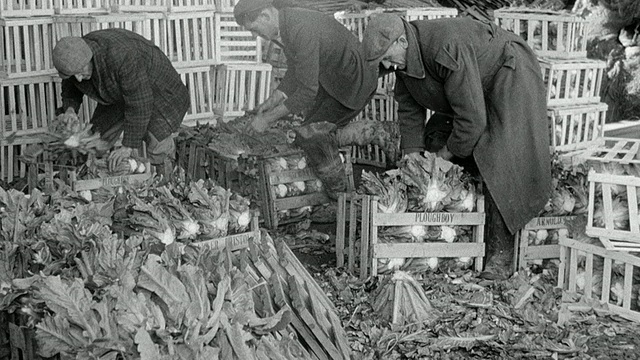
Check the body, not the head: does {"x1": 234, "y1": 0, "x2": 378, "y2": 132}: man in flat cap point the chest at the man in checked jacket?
yes

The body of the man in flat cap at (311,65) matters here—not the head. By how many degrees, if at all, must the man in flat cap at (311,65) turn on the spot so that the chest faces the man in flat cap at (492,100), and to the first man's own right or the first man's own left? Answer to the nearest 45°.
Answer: approximately 135° to the first man's own left

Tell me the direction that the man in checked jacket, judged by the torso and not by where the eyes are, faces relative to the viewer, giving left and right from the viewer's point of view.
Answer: facing the viewer and to the left of the viewer

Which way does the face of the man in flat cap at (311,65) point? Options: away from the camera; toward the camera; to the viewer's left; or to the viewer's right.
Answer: to the viewer's left

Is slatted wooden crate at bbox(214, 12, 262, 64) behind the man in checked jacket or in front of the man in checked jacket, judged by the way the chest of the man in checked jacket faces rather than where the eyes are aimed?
behind

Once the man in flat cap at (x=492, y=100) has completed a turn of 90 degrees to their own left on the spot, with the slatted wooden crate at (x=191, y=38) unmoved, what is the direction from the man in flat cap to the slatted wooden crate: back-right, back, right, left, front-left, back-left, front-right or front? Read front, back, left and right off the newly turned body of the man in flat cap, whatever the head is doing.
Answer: back-right

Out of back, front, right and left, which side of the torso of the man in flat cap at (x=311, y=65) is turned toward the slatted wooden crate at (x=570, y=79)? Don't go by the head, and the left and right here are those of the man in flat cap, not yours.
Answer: back

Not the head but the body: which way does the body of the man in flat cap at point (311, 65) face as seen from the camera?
to the viewer's left

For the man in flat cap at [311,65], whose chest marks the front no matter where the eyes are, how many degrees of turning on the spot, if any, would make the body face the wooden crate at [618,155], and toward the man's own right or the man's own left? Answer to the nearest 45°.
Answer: approximately 135° to the man's own left

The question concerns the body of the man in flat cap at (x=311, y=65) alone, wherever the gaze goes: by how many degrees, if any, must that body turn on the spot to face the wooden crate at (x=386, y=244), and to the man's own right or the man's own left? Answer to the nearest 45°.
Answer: approximately 90° to the man's own left

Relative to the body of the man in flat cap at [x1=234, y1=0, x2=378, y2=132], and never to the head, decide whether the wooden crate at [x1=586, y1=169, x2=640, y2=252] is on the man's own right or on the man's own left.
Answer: on the man's own left

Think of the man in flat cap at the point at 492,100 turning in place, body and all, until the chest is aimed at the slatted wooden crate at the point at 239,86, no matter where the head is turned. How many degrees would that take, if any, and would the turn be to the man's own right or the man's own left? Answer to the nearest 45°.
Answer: approximately 45° to the man's own right

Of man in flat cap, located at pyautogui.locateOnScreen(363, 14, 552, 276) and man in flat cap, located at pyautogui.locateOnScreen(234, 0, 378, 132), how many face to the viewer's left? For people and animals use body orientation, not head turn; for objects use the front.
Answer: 2

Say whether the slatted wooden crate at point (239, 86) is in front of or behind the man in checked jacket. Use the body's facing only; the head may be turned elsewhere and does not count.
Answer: behind

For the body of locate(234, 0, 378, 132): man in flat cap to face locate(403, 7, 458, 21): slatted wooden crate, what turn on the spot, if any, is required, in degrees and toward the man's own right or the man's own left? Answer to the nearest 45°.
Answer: approximately 135° to the man's own right

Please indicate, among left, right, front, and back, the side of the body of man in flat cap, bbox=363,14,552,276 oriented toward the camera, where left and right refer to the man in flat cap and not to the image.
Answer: left

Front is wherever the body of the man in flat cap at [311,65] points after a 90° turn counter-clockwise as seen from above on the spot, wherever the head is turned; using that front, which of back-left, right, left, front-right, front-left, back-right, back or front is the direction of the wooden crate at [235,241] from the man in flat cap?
front
